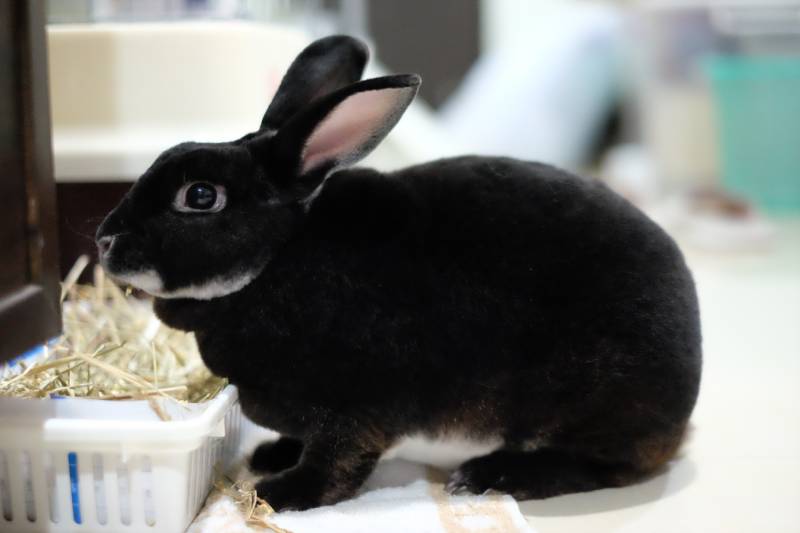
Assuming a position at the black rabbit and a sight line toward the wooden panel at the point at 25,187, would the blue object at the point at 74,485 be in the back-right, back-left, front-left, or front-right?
front-left

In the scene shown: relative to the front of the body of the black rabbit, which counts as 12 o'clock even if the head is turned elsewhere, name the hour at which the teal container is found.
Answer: The teal container is roughly at 4 o'clock from the black rabbit.

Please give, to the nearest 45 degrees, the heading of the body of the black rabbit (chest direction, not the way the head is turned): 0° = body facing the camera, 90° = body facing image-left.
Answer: approximately 90°

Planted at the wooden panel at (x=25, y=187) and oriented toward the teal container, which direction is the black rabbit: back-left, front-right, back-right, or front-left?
front-right

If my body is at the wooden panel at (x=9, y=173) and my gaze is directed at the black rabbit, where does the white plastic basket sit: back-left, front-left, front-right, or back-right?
front-right

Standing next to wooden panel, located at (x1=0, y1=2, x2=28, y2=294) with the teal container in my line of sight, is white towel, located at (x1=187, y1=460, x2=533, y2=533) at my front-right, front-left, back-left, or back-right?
front-right
